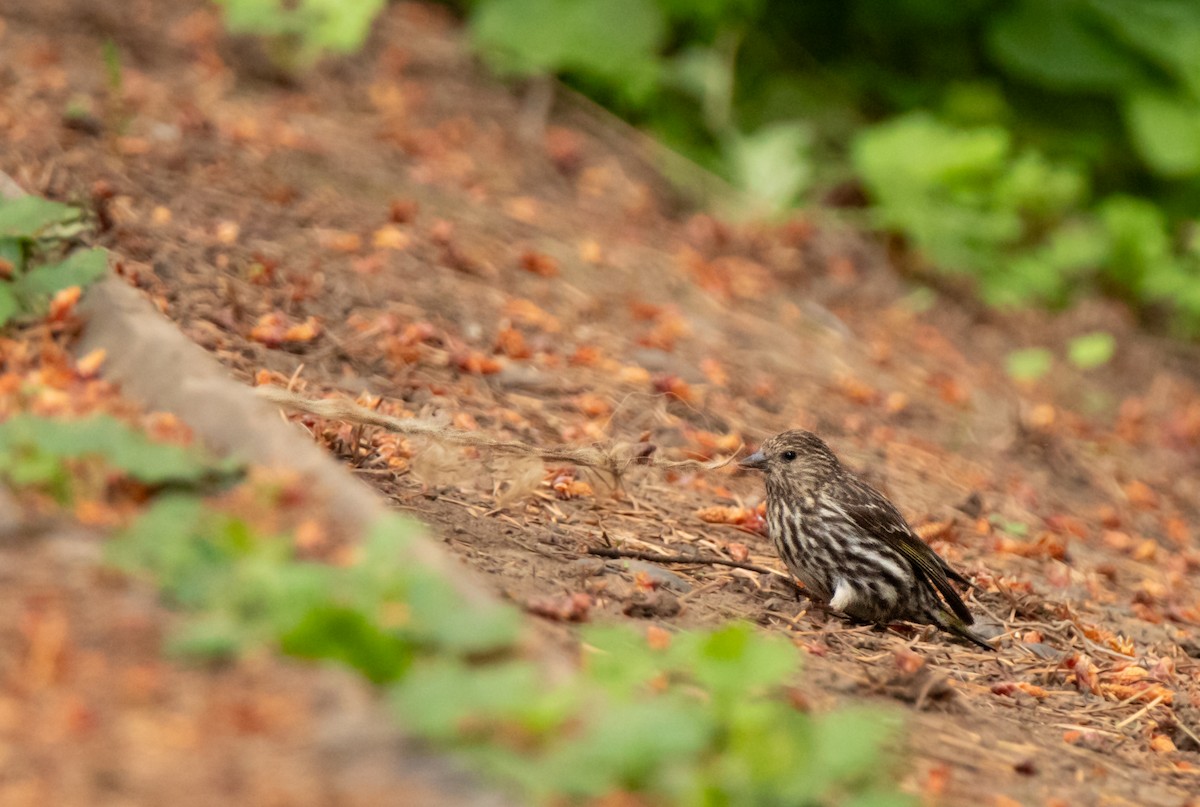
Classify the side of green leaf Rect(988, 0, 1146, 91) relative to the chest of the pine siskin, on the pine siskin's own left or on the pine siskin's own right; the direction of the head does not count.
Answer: on the pine siskin's own right

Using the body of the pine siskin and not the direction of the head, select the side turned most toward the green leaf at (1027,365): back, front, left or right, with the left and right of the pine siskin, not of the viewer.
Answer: right

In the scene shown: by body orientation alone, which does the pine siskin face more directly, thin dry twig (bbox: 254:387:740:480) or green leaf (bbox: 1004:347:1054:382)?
the thin dry twig

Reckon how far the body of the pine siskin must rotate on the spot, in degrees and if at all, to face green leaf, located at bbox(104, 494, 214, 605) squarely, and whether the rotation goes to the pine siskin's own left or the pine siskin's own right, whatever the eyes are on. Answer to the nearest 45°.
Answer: approximately 45° to the pine siskin's own left

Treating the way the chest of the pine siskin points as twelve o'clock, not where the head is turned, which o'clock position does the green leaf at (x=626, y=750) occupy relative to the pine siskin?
The green leaf is roughly at 9 o'clock from the pine siskin.

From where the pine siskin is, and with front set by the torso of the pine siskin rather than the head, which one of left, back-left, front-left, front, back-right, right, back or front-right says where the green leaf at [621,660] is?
left

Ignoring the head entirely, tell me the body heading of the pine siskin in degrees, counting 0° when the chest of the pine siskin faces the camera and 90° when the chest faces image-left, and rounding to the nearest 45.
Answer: approximately 90°

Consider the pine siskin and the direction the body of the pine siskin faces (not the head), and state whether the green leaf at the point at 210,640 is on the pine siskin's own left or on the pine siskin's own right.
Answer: on the pine siskin's own left

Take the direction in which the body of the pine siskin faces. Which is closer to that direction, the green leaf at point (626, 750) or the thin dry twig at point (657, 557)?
the thin dry twig

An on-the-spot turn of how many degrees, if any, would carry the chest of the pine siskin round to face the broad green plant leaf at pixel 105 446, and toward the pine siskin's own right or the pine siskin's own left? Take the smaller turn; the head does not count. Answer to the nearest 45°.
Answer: approximately 45° to the pine siskin's own left

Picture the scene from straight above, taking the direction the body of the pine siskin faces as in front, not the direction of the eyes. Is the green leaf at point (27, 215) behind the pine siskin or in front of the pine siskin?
in front

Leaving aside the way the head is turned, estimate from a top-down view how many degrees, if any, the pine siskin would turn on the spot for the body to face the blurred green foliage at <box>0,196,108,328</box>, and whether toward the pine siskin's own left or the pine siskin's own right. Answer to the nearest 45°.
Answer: approximately 45° to the pine siskin's own left

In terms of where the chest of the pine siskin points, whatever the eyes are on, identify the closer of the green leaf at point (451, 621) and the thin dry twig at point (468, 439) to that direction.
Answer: the thin dry twig

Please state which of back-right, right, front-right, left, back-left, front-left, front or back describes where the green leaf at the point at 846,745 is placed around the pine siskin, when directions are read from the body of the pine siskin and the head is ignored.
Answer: left
